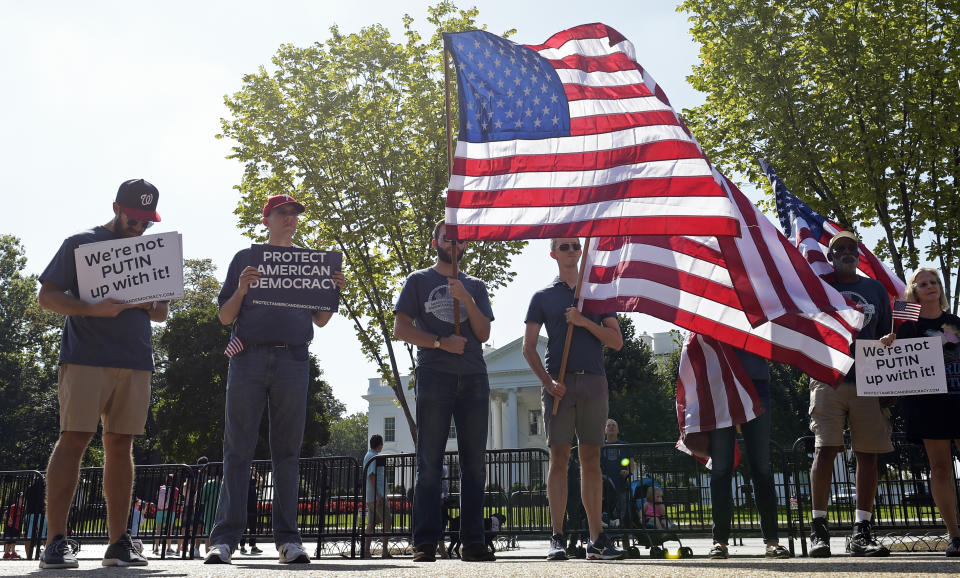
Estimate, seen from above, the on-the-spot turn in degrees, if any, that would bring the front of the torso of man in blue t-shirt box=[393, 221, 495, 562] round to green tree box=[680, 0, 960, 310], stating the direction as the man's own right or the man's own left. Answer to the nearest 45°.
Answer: approximately 135° to the man's own left

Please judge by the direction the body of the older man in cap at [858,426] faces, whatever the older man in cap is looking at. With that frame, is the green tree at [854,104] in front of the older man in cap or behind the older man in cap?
behind

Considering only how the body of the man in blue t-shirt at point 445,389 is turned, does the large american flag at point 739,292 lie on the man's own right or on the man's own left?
on the man's own left

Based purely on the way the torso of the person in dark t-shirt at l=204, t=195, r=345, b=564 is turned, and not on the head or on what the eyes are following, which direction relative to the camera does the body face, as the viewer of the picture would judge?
toward the camera

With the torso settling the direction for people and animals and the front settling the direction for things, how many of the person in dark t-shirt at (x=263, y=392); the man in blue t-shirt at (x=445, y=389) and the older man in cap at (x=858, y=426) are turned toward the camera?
3

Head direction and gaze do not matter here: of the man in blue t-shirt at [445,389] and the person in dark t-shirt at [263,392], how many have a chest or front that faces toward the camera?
2

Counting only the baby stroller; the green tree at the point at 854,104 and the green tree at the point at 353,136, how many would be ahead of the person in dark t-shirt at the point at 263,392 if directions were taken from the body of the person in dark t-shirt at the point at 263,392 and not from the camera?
0

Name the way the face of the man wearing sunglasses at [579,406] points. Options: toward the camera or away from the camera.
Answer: toward the camera

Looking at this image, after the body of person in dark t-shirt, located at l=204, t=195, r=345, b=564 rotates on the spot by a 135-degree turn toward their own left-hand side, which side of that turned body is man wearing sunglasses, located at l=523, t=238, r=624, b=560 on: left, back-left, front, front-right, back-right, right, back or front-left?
front-right

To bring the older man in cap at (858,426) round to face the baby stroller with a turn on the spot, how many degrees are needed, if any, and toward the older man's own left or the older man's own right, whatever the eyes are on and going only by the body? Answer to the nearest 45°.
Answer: approximately 135° to the older man's own right

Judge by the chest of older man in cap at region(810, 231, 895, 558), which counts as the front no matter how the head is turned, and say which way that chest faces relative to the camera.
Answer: toward the camera

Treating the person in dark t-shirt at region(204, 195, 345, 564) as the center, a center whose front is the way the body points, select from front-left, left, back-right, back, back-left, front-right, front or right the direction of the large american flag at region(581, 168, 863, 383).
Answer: left

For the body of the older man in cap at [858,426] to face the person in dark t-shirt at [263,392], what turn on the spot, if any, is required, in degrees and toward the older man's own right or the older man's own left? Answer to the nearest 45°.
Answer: approximately 45° to the older man's own right

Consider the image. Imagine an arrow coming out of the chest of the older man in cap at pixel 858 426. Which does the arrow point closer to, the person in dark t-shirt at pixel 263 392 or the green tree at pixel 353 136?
the person in dark t-shirt
